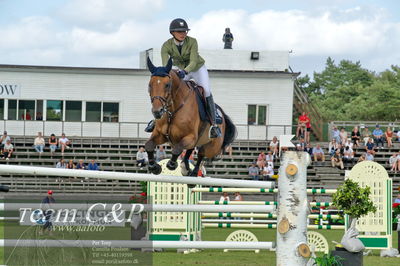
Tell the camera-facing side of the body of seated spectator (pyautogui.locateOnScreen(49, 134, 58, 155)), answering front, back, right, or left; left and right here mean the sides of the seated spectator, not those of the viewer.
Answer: front

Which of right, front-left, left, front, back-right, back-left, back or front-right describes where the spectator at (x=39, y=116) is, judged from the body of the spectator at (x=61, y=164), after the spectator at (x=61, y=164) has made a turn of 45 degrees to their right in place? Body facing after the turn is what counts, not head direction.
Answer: back-right

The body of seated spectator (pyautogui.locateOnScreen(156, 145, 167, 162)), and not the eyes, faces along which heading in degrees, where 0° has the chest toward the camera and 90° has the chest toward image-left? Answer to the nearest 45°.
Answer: approximately 0°

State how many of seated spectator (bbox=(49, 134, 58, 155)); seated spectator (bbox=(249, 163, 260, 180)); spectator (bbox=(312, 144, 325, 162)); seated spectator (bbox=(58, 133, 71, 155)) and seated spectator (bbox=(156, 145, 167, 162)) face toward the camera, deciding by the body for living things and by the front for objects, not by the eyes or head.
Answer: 5

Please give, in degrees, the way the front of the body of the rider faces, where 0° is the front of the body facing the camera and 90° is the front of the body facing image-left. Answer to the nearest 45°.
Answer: approximately 45°

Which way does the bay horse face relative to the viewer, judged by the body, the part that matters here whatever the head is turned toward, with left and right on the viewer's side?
facing the viewer and to the left of the viewer

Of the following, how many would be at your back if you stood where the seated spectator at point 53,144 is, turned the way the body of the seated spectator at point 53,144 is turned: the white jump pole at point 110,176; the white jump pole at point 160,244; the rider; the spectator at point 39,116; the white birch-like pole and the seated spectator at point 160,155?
1

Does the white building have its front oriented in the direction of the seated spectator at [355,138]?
no

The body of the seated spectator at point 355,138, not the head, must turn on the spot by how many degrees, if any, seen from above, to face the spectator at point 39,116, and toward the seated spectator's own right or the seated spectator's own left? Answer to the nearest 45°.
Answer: approximately 90° to the seated spectator's own right

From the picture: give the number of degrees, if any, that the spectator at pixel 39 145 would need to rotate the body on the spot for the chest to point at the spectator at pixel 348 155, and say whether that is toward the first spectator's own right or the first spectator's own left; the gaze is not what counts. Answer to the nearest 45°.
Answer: approximately 90° to the first spectator's own left

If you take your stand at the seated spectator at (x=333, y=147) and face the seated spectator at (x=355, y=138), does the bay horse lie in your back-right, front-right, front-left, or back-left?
back-right

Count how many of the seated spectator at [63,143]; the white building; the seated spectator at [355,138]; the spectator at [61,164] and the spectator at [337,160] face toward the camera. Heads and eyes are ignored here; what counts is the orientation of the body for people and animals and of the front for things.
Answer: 5

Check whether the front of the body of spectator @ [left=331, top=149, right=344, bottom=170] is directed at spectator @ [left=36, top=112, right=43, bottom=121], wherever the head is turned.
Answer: no

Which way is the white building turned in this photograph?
toward the camera

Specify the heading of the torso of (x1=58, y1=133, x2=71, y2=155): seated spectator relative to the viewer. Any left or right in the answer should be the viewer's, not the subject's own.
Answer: facing the viewer

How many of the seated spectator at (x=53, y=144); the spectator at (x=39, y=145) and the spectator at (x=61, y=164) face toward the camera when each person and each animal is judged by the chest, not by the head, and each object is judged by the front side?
3

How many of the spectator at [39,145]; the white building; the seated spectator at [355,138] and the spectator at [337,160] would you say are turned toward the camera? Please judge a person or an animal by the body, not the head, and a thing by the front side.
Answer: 4

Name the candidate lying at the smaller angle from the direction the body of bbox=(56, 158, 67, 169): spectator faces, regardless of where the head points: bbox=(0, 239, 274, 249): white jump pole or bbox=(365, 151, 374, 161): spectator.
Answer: the white jump pole

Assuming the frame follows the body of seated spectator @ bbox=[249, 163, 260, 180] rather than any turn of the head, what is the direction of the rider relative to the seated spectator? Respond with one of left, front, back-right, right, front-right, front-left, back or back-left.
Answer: front

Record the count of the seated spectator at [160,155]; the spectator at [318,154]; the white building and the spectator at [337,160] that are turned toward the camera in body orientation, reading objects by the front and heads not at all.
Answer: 4

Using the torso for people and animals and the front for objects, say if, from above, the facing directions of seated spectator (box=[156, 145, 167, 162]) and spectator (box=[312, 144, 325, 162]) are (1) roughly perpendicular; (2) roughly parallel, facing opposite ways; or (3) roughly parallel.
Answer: roughly parallel
